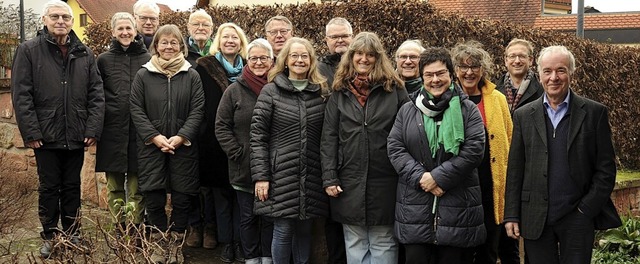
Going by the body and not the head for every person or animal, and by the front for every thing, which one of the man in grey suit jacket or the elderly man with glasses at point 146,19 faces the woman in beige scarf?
the elderly man with glasses

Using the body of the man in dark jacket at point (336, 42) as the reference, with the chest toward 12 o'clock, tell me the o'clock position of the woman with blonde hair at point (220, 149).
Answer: The woman with blonde hair is roughly at 3 o'clock from the man in dark jacket.

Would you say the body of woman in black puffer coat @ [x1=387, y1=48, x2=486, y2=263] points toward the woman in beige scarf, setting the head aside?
no

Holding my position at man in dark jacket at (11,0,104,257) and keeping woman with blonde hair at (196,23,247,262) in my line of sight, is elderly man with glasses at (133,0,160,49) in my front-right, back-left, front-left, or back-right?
front-left

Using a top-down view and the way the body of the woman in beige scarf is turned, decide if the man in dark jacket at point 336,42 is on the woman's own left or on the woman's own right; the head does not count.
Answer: on the woman's own left

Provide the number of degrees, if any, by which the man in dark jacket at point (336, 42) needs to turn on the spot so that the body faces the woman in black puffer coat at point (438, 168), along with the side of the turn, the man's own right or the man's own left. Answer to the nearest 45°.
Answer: approximately 45° to the man's own left

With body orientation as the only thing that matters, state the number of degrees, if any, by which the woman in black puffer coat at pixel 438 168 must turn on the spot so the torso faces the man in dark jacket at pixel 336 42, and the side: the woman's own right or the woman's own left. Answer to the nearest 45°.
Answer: approximately 135° to the woman's own right

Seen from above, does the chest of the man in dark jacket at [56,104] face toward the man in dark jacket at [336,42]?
no

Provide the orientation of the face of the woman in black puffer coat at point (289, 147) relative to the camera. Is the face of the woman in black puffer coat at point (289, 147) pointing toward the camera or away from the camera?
toward the camera

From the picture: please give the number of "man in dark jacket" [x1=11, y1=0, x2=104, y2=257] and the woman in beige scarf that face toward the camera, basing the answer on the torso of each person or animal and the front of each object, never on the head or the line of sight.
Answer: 2

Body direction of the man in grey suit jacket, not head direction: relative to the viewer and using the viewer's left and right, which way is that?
facing the viewer

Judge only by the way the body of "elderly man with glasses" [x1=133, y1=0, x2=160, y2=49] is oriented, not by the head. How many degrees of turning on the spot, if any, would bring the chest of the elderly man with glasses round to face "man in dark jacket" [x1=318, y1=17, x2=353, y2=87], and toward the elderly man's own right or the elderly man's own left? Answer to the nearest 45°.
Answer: approximately 45° to the elderly man's own left

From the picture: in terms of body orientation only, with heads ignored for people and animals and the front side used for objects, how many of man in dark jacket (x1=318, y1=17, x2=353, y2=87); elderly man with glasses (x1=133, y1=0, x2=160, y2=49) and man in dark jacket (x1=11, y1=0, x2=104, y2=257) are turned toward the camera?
3

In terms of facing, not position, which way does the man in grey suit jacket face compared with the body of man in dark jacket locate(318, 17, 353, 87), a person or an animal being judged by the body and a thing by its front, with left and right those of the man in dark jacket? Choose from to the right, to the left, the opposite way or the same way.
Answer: the same way

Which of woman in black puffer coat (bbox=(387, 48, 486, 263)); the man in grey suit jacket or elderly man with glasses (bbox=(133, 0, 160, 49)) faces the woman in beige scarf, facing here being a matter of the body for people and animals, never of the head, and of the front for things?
the elderly man with glasses

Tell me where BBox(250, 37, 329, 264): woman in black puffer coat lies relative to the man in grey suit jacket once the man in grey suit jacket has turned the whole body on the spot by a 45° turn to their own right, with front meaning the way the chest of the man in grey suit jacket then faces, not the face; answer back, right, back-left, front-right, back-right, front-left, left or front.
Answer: front-right

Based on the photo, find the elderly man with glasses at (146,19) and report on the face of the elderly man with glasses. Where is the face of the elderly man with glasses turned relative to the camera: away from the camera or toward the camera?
toward the camera

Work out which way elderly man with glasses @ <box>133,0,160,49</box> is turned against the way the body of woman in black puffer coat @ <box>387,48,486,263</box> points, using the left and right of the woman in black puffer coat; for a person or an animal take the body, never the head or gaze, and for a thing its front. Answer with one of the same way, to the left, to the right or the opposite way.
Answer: the same way

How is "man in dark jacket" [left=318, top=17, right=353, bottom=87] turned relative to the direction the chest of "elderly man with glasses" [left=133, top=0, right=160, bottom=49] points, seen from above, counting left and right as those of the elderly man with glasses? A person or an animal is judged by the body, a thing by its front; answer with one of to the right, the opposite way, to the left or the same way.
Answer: the same way

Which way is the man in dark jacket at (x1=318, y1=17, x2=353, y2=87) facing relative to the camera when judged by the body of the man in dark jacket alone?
toward the camera

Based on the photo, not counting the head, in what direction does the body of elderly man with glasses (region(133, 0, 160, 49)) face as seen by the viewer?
toward the camera

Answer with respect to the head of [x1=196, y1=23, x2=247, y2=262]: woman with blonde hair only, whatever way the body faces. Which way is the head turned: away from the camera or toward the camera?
toward the camera
